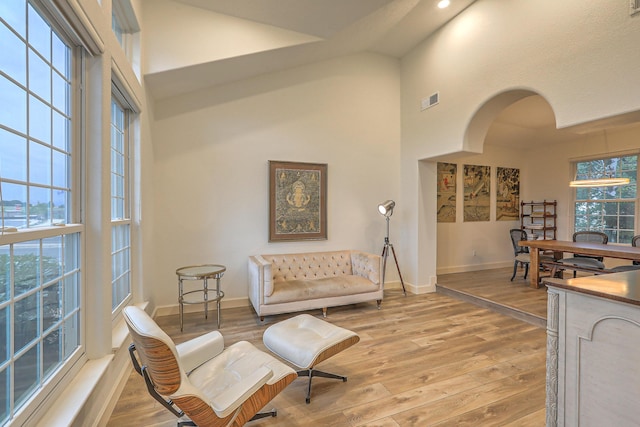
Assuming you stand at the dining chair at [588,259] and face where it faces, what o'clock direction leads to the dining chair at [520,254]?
the dining chair at [520,254] is roughly at 2 o'clock from the dining chair at [588,259].

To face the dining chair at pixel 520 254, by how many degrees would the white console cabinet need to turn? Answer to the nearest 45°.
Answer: approximately 135° to its right

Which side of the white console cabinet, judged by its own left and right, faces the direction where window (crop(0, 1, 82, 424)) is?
front

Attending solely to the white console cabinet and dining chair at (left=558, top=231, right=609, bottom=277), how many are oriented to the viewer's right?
0

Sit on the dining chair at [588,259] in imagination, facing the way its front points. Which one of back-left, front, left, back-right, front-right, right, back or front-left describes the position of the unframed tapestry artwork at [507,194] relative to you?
right

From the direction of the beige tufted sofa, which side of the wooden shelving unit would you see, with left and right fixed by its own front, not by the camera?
front

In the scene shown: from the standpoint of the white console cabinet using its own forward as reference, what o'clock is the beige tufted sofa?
The beige tufted sofa is roughly at 2 o'clock from the white console cabinet.

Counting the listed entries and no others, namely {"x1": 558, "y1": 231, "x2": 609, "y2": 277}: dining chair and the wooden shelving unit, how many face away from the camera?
0

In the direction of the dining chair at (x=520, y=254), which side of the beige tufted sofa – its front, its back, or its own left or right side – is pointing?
left

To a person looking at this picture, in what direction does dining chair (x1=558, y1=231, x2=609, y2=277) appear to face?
facing the viewer and to the left of the viewer

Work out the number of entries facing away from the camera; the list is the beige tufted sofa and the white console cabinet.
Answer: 0

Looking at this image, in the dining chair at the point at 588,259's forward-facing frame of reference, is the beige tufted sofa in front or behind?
in front

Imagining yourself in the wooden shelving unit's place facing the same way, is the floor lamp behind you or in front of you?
in front
